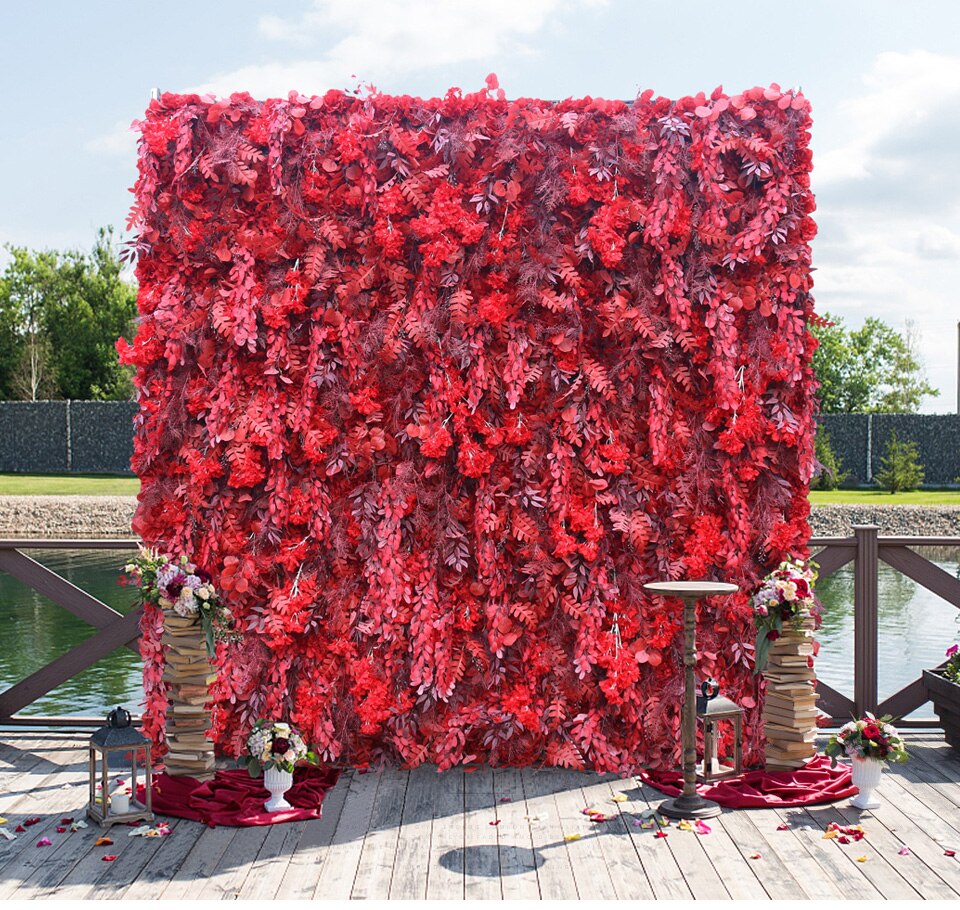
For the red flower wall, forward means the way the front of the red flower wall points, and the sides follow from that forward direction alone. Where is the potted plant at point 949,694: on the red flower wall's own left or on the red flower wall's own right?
on the red flower wall's own left

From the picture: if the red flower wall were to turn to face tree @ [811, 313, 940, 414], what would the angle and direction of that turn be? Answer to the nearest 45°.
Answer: approximately 135° to its left

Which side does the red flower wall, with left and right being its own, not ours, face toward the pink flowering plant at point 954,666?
left

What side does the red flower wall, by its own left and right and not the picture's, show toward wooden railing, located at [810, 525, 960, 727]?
left

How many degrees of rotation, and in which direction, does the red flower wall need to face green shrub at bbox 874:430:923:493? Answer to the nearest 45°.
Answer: approximately 135° to its left

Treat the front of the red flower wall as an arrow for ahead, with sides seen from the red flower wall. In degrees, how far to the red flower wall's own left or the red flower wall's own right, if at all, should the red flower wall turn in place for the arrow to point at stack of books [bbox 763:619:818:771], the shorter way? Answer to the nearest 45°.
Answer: approximately 90° to the red flower wall's own left

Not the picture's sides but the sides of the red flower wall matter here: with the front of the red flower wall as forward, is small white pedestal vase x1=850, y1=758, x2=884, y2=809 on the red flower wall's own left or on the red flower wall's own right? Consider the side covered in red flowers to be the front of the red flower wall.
on the red flower wall's own left

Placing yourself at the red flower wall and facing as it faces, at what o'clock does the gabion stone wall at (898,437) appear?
The gabion stone wall is roughly at 7 o'clock from the red flower wall.

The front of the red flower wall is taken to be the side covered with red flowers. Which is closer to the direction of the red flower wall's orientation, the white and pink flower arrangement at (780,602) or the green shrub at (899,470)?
the white and pink flower arrangement

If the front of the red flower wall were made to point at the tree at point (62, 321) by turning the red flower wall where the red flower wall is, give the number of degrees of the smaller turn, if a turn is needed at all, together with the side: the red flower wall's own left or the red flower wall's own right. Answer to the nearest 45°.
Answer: approximately 135° to the red flower wall's own right

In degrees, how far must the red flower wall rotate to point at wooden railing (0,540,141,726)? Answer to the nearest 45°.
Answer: approximately 90° to its right

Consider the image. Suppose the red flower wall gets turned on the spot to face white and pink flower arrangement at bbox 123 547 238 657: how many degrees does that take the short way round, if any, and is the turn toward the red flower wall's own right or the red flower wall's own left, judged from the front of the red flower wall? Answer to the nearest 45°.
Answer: approximately 90° to the red flower wall's own right

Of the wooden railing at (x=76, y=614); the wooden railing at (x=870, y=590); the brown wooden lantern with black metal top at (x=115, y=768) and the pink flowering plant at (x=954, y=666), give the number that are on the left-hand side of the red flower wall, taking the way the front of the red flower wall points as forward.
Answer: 2

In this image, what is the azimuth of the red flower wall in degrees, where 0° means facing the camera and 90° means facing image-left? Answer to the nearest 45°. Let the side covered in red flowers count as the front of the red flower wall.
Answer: approximately 0°
